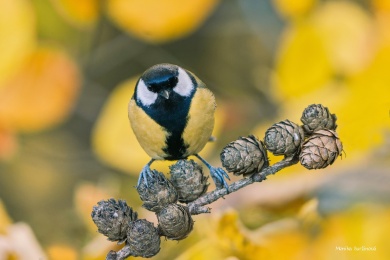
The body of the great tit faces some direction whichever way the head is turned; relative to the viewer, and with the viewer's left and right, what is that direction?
facing the viewer
